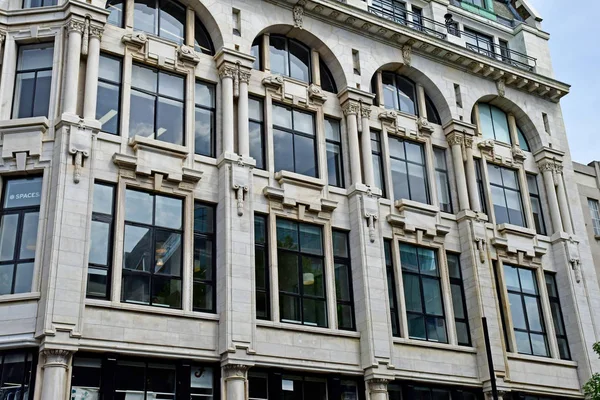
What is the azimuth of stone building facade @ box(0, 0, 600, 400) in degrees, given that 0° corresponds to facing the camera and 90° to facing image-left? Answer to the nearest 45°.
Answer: approximately 315°
